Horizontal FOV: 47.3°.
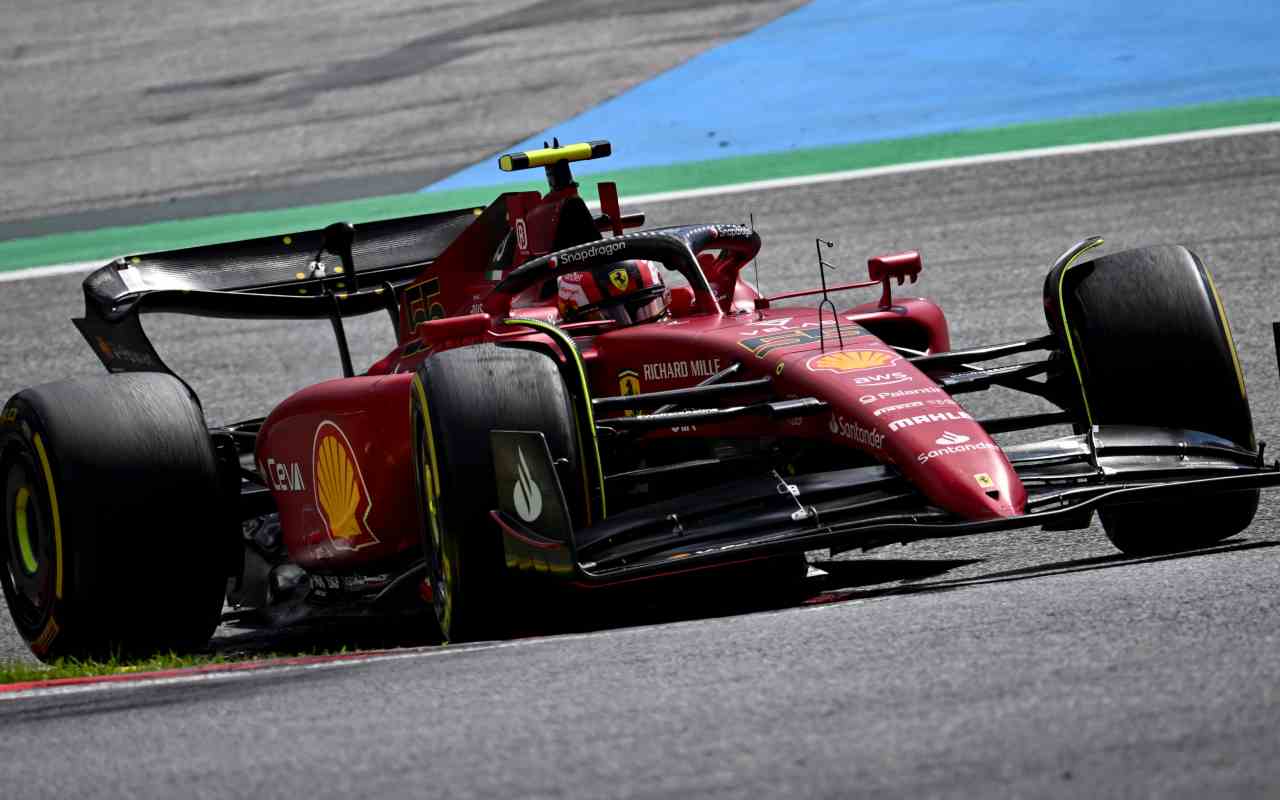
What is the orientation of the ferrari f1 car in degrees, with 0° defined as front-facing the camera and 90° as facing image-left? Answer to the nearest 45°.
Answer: approximately 315°
